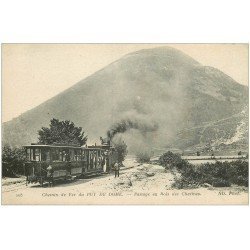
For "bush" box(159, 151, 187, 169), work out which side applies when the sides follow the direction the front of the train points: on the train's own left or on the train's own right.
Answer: on the train's own left
